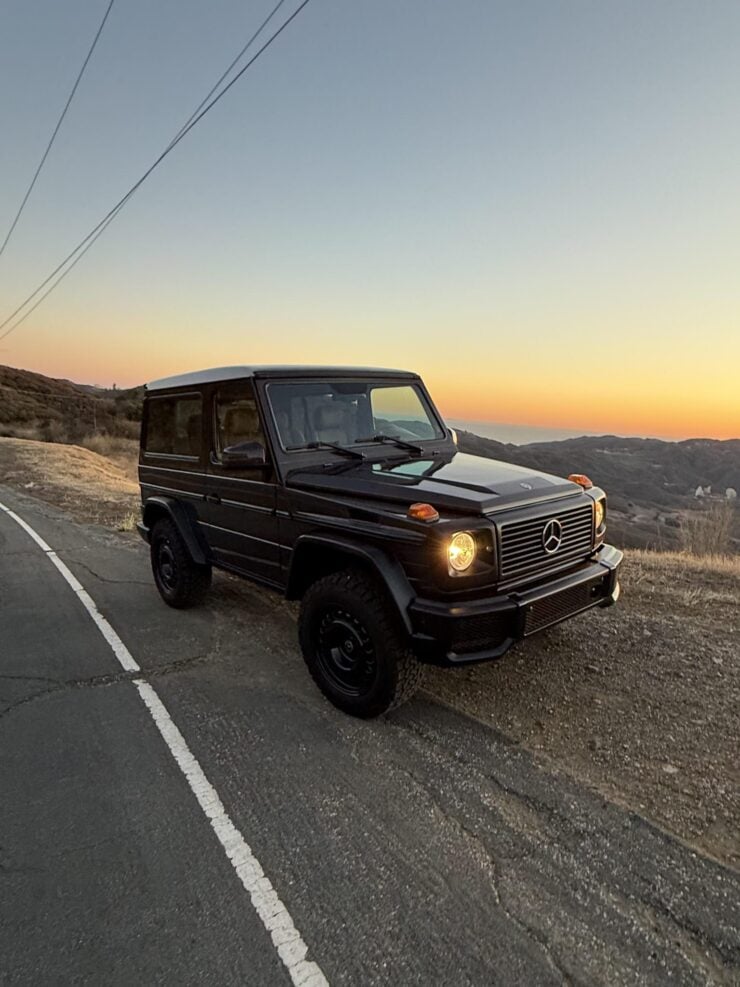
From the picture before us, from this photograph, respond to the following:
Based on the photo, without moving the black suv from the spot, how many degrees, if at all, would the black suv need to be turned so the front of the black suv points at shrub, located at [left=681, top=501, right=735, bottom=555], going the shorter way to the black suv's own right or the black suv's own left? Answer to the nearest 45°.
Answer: approximately 90° to the black suv's own left

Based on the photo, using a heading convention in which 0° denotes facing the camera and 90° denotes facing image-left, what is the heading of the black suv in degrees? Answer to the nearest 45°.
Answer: approximately 315°
